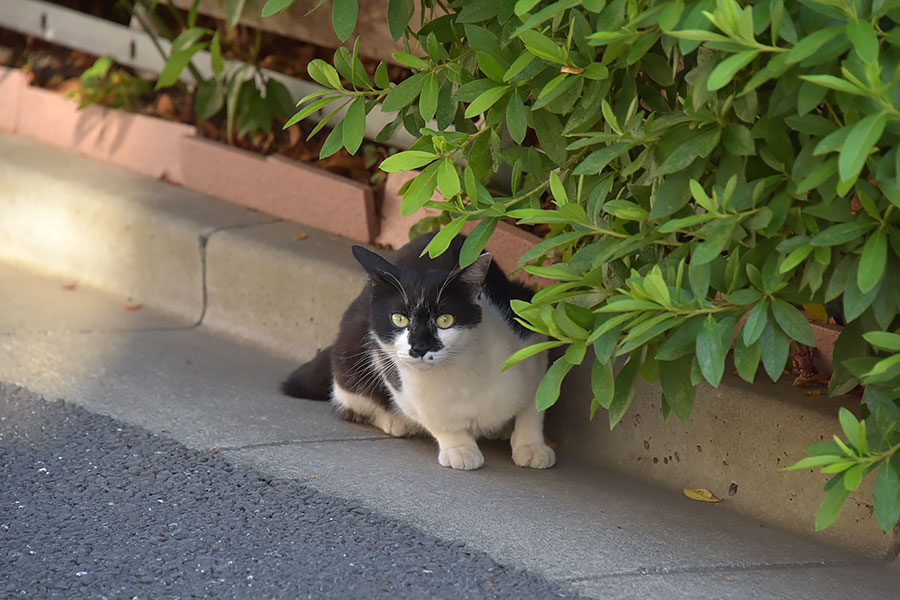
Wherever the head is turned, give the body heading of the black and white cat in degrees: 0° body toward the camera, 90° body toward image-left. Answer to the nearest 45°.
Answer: approximately 315°

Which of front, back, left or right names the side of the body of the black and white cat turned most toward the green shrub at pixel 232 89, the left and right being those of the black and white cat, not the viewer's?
back

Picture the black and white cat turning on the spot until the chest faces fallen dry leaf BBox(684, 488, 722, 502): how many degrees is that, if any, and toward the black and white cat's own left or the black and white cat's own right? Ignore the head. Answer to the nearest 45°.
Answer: approximately 45° to the black and white cat's own left
